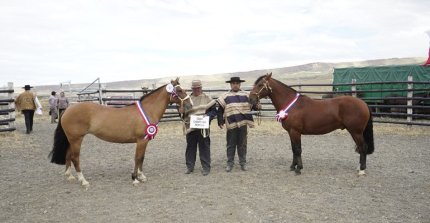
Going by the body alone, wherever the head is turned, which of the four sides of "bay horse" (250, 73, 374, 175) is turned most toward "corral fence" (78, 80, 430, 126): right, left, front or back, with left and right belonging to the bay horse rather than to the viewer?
right

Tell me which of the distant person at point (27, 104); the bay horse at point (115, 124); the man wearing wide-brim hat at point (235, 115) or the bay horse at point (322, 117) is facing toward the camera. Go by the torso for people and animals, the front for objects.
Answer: the man wearing wide-brim hat

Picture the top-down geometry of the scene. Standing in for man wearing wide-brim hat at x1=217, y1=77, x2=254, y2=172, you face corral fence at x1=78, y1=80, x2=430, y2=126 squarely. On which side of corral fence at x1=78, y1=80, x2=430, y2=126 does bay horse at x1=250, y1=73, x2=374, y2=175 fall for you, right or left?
right

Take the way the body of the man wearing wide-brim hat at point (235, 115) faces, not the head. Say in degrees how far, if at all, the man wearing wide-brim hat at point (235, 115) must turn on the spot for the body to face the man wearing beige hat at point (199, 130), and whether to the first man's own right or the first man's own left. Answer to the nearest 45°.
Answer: approximately 90° to the first man's own right

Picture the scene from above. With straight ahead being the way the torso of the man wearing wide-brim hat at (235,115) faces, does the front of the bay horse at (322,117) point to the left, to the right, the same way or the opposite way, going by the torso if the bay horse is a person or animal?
to the right

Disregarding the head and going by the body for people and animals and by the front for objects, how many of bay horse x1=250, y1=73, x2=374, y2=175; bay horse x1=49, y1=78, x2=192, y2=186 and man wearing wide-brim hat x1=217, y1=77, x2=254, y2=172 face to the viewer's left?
1

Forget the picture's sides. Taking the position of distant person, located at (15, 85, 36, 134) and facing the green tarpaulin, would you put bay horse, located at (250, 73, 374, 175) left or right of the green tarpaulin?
right

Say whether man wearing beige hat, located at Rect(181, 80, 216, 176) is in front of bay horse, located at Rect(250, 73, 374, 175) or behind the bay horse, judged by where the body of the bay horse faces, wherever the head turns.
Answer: in front

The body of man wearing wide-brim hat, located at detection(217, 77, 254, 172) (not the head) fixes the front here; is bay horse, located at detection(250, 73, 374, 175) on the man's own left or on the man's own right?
on the man's own left

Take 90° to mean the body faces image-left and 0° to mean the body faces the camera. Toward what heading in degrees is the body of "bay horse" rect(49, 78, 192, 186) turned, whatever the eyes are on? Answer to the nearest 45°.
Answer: approximately 270°

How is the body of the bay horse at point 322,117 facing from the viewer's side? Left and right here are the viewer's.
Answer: facing to the left of the viewer
